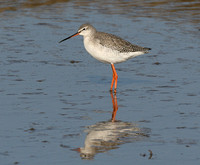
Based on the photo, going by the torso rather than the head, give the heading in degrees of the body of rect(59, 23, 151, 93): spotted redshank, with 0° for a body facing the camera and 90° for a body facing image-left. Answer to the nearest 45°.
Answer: approximately 90°
